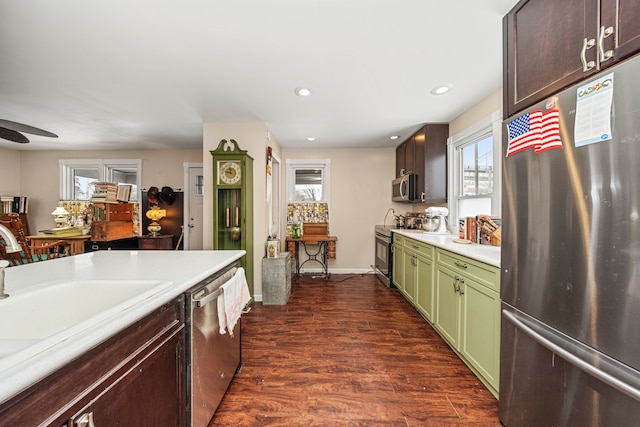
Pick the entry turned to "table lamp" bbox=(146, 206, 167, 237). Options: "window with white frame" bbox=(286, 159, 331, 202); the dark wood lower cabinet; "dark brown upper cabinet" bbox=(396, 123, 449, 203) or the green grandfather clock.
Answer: the dark brown upper cabinet

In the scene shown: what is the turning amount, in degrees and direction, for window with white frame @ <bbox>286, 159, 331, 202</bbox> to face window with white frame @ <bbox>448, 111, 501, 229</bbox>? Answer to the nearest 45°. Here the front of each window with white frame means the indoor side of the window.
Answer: approximately 45° to its left

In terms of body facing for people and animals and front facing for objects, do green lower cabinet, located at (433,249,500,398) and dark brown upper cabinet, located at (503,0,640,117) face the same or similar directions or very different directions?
same or similar directions

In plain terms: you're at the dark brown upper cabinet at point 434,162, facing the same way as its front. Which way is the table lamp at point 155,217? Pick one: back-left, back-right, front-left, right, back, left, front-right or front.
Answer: front

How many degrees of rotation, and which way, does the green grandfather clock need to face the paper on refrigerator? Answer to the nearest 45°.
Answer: approximately 45° to its left

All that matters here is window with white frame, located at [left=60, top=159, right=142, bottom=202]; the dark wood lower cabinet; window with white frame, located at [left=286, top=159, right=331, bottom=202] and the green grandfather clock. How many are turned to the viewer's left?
0

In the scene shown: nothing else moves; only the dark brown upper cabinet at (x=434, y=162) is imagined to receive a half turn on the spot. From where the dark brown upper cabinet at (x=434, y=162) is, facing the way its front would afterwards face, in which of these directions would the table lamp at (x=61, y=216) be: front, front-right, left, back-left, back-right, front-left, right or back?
back

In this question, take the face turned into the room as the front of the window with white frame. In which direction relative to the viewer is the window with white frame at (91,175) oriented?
toward the camera

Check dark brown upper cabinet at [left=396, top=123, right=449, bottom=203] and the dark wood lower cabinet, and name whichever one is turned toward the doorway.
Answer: the dark brown upper cabinet

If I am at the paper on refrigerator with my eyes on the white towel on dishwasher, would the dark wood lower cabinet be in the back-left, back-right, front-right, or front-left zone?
front-left

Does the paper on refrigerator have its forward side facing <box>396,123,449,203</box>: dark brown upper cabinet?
no

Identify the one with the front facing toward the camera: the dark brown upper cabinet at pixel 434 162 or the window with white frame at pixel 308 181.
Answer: the window with white frame

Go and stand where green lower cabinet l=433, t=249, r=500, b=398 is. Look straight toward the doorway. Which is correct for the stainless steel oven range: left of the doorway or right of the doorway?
right

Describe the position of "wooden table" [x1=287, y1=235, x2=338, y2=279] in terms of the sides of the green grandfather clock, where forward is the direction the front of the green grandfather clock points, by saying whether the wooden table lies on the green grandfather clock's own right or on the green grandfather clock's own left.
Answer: on the green grandfather clock's own left

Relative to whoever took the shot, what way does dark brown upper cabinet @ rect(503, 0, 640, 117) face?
facing the viewer and to the left of the viewer

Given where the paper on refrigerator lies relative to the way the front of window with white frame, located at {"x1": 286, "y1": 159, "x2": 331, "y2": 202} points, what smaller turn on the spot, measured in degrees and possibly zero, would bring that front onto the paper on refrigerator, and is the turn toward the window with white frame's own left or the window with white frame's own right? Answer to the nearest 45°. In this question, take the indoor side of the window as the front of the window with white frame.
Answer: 0° — it already faces it

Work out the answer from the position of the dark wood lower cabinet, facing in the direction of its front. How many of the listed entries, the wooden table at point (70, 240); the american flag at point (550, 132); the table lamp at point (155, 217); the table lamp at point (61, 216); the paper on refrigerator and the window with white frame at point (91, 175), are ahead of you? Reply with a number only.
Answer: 2

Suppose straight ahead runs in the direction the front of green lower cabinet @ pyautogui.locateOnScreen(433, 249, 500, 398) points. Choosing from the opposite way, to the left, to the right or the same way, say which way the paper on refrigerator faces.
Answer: the same way

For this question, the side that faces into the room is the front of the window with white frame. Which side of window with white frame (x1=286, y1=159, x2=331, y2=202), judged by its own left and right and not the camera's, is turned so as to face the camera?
front

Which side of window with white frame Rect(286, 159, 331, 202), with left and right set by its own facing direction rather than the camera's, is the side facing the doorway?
right
